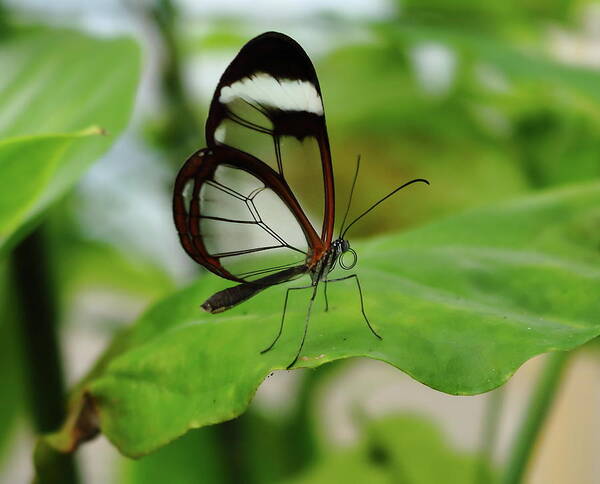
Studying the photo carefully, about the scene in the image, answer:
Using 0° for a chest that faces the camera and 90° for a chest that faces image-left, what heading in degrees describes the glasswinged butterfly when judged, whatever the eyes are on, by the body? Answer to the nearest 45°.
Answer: approximately 270°
